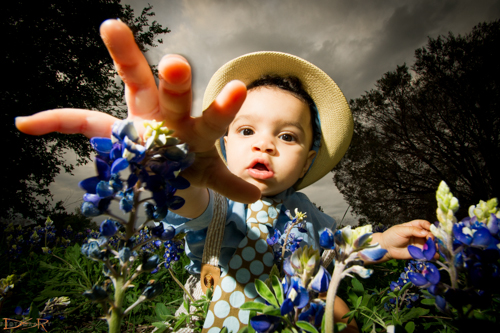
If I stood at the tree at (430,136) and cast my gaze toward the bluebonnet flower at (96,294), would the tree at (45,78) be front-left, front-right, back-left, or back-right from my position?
front-right

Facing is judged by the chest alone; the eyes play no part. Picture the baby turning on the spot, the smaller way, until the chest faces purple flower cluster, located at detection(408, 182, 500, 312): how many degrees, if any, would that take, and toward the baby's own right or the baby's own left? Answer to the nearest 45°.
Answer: approximately 45° to the baby's own left

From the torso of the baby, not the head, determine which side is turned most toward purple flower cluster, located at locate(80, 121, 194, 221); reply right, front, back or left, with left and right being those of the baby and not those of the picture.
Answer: front

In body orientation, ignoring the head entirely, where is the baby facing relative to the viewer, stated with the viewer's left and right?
facing the viewer
